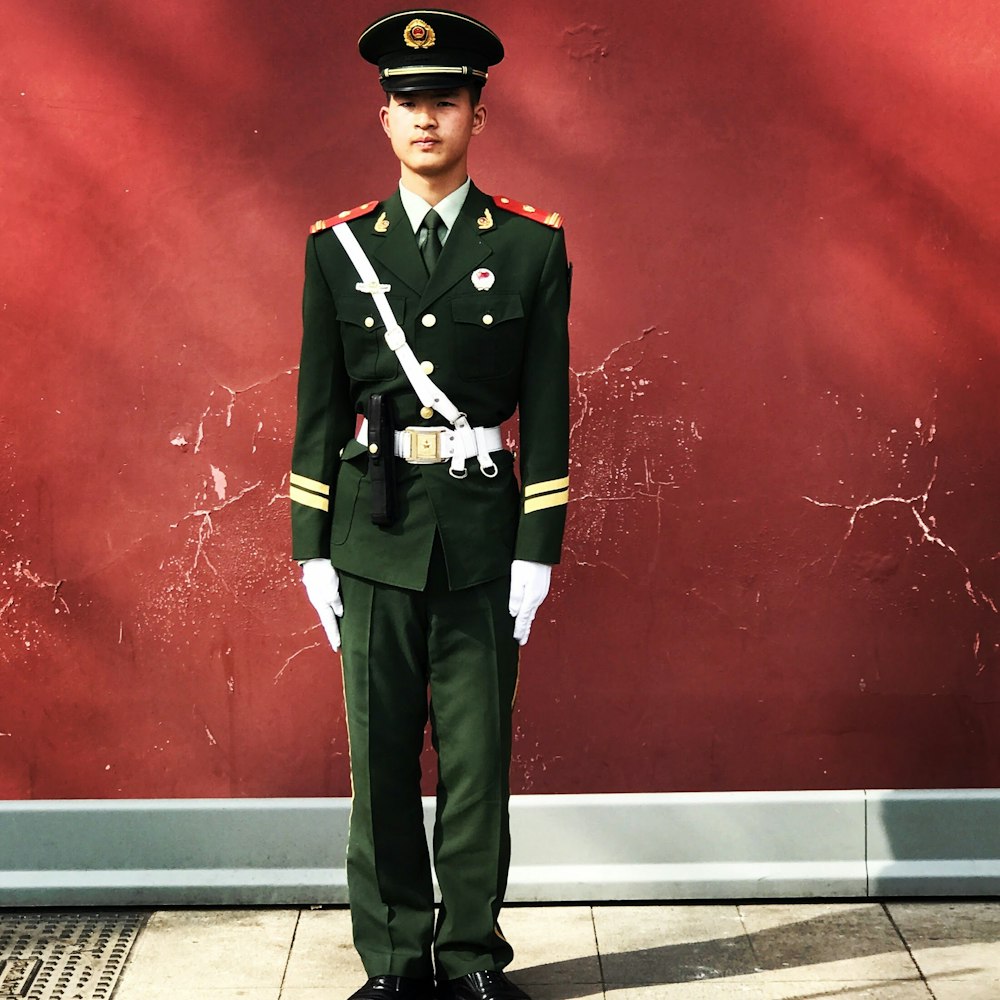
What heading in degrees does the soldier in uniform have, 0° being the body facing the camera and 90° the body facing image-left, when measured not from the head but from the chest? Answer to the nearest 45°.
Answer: approximately 0°
